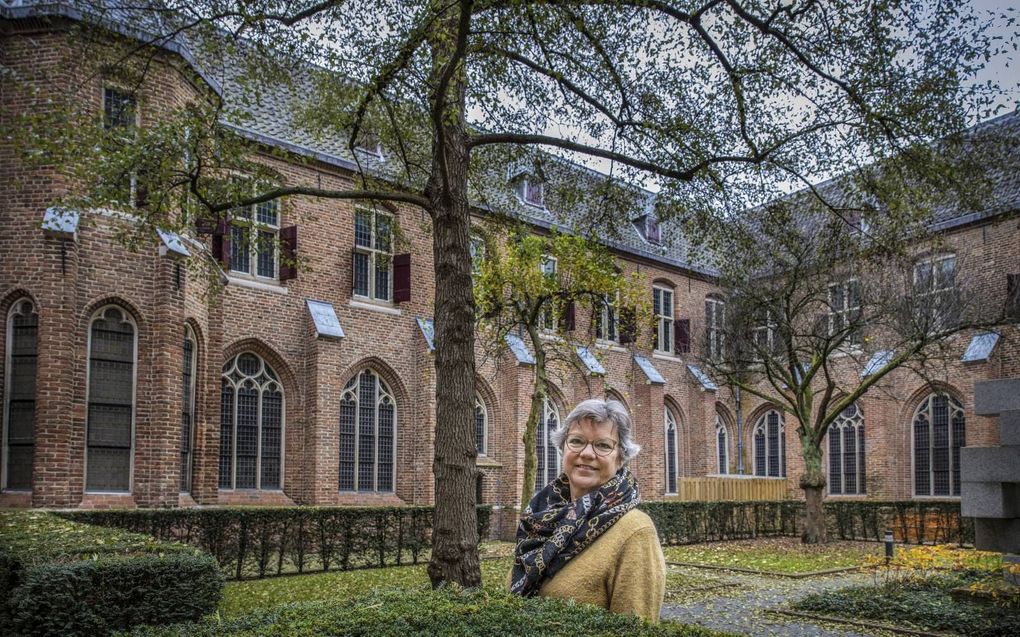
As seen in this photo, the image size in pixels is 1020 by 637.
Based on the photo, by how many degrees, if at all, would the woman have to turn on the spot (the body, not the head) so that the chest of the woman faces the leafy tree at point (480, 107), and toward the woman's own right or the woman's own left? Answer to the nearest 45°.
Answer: approximately 135° to the woman's own right

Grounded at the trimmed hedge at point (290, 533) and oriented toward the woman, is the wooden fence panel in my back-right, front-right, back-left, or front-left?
back-left

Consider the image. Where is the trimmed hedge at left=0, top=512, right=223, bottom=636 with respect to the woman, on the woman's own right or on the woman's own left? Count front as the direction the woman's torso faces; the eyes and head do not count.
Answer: on the woman's own right

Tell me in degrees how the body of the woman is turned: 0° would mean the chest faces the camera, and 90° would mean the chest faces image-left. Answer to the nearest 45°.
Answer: approximately 45°

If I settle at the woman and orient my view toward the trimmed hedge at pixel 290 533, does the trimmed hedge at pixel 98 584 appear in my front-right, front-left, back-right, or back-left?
front-left

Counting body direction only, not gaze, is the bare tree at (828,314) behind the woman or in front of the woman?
behind

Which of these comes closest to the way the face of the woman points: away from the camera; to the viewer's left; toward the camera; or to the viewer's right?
toward the camera

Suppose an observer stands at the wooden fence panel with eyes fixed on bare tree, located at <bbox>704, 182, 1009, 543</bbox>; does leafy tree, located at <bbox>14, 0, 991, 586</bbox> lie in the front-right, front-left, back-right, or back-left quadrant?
front-right

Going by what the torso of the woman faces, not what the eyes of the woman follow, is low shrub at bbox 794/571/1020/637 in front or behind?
behind

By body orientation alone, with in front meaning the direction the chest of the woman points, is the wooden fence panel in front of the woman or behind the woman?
behind

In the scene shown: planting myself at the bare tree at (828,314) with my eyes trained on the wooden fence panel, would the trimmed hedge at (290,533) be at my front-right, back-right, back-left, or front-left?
back-left
